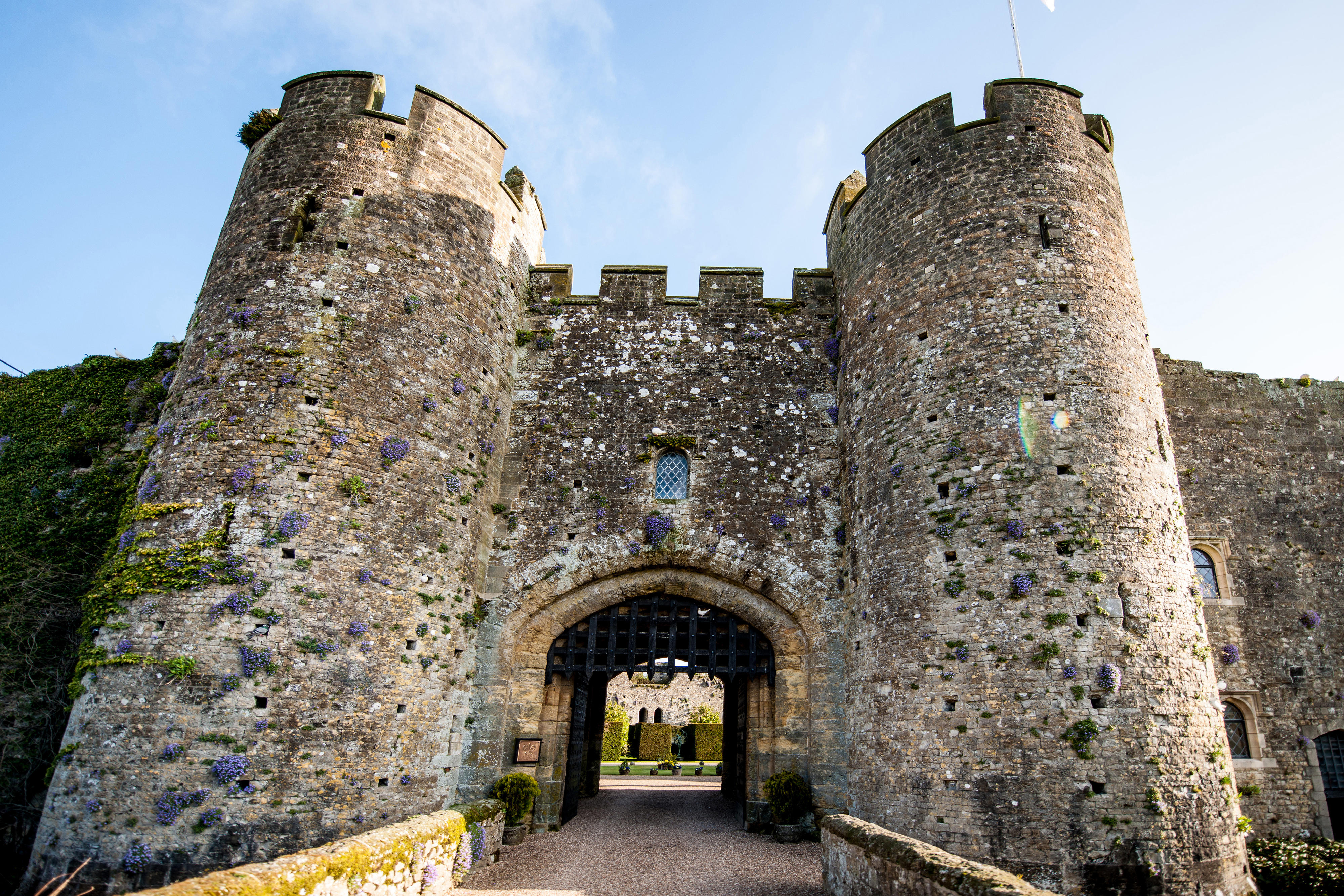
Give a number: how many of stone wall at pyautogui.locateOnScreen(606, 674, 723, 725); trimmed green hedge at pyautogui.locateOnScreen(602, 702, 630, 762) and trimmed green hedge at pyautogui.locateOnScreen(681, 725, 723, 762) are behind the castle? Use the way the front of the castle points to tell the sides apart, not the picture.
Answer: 3

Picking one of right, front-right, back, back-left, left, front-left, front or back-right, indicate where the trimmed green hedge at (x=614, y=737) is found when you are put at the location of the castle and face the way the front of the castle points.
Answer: back

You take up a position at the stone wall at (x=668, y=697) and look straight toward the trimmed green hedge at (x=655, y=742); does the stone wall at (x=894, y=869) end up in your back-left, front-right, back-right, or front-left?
front-left

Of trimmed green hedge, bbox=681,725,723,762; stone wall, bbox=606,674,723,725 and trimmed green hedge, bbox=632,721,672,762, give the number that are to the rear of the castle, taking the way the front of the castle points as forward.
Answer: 3

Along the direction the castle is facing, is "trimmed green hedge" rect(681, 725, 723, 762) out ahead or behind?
behind

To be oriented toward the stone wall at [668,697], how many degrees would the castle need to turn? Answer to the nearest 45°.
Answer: approximately 180°

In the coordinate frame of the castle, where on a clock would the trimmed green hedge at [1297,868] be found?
The trimmed green hedge is roughly at 9 o'clock from the castle.

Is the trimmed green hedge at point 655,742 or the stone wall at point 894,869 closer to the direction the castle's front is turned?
the stone wall

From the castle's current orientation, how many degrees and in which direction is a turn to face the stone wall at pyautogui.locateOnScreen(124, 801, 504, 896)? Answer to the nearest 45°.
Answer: approximately 45° to its right

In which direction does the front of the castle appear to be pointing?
toward the camera

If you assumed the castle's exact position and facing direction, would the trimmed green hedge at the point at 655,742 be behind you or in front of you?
behind

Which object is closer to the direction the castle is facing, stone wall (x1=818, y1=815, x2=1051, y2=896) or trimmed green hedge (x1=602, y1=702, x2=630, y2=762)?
the stone wall
